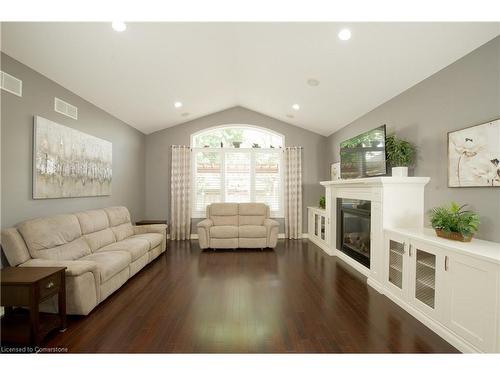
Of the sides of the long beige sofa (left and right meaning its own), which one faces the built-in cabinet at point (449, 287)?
front

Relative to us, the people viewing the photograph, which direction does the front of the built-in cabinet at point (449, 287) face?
facing the viewer and to the left of the viewer

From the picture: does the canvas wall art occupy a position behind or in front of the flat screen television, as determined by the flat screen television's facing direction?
in front

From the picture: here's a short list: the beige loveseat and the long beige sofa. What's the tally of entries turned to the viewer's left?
0

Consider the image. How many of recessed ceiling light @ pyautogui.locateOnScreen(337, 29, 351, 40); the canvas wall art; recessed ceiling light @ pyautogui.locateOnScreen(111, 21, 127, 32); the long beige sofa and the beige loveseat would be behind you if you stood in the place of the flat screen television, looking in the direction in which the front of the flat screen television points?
0

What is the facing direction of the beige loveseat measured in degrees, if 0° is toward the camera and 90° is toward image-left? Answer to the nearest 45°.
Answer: approximately 0°

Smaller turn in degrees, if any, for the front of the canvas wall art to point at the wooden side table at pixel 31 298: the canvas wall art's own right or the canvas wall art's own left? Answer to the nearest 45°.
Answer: approximately 45° to the canvas wall art's own right

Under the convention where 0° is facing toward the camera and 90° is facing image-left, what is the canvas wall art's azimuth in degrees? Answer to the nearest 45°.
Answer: approximately 315°

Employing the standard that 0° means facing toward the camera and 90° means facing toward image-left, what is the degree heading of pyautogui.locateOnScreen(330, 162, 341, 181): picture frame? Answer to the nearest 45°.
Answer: approximately 45°

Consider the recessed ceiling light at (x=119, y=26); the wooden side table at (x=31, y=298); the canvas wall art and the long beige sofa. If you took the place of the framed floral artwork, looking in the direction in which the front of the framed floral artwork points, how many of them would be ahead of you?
4

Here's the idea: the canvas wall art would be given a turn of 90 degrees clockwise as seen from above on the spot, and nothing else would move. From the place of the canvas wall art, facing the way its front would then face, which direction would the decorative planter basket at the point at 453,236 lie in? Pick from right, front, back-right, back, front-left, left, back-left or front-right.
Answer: left

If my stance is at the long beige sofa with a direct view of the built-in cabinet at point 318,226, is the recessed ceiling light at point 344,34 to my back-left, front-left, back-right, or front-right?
front-right

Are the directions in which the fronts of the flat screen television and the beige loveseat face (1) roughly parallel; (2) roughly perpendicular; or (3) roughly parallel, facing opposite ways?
roughly perpendicular

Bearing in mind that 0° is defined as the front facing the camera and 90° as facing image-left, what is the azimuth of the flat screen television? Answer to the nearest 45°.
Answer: approximately 45°

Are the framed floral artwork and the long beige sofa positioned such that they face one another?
yes

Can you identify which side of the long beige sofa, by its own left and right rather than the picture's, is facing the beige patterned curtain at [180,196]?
left

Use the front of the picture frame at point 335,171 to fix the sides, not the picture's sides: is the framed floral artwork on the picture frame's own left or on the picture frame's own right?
on the picture frame's own left

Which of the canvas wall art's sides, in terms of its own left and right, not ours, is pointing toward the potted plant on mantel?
front

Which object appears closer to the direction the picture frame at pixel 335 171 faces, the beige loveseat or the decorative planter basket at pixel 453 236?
the beige loveseat

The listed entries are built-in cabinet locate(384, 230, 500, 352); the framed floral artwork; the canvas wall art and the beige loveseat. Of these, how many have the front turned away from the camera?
0
